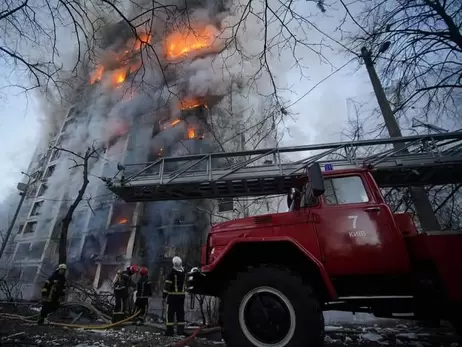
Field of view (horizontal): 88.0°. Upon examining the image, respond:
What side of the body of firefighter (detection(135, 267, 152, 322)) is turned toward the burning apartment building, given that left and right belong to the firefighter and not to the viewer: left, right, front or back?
front

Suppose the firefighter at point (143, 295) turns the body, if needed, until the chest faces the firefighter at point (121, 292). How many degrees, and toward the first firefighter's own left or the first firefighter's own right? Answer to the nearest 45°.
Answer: approximately 90° to the first firefighter's own left

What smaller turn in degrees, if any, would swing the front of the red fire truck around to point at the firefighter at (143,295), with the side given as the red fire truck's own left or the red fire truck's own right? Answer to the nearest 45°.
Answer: approximately 45° to the red fire truck's own right

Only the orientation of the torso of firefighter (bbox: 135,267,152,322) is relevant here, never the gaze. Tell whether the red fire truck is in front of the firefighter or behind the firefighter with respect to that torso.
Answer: behind

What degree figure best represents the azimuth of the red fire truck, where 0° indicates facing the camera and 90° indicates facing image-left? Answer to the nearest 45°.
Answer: approximately 90°

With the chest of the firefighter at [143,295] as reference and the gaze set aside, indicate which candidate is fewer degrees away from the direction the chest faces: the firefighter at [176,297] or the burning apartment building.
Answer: the burning apartment building

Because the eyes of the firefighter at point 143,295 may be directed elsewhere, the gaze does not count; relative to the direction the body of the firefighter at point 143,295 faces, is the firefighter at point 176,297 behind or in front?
behind

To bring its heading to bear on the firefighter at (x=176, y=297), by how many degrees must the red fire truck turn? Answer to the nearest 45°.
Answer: approximately 45° to its right

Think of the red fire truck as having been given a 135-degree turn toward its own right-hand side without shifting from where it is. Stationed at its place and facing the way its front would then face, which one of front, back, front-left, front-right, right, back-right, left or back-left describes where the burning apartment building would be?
left

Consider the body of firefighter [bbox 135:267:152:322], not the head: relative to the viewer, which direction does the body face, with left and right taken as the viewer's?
facing away from the viewer

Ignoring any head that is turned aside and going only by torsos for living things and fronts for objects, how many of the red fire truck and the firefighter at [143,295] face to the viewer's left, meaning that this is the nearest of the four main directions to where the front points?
1
